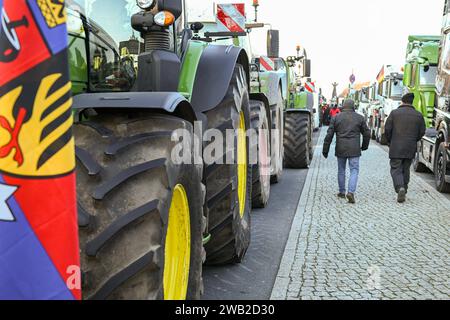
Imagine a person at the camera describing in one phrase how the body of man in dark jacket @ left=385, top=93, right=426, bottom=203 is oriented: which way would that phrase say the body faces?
away from the camera

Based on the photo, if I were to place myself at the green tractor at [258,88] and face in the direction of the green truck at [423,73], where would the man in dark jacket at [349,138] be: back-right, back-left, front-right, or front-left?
front-right

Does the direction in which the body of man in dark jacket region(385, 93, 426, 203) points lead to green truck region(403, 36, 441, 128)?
yes

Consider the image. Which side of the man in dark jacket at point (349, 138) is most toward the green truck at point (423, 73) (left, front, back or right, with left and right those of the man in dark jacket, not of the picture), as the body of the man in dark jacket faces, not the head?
front

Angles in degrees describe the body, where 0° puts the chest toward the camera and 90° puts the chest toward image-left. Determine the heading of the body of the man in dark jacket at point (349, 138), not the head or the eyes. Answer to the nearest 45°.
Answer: approximately 180°

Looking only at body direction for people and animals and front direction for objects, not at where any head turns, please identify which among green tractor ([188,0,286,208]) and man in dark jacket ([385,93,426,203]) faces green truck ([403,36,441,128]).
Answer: the man in dark jacket

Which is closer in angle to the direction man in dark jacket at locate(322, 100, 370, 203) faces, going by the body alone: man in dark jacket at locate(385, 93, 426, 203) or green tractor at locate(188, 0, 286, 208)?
the man in dark jacket

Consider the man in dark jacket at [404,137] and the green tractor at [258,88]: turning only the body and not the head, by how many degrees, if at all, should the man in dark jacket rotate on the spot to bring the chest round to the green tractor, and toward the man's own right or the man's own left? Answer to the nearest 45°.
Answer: approximately 135° to the man's own left
